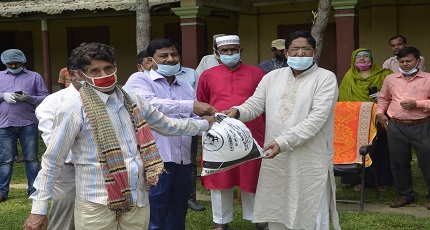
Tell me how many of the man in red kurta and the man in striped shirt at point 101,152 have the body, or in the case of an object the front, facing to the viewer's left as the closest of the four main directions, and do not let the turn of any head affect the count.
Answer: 0

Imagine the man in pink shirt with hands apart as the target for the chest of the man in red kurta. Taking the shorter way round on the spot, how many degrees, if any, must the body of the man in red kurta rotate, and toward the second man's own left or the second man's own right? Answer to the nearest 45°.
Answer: approximately 135° to the second man's own left

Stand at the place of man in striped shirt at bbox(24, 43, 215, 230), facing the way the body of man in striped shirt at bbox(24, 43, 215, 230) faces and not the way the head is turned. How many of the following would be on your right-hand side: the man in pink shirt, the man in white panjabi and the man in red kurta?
0

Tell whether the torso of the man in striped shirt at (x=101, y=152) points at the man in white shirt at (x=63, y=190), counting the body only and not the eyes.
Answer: no

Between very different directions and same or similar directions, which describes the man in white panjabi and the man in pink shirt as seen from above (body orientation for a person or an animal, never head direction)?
same or similar directions

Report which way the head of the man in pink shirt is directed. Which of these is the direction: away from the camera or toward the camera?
toward the camera

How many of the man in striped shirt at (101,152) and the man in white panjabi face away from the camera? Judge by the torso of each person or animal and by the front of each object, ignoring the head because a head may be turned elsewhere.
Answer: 0

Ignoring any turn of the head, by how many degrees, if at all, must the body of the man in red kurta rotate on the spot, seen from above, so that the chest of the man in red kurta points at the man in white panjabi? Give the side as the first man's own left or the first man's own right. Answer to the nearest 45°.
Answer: approximately 45° to the first man's own left

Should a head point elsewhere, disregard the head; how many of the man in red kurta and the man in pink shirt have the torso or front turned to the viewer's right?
0

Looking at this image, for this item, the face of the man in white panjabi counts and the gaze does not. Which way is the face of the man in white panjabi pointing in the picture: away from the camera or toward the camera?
toward the camera

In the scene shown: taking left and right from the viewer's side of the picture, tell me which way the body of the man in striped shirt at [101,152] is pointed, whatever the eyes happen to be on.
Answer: facing the viewer and to the right of the viewer

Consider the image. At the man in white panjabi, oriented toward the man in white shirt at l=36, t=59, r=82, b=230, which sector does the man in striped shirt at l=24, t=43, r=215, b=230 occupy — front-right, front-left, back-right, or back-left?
front-left

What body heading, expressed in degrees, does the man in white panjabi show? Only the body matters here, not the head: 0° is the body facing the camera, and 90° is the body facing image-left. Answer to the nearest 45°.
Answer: approximately 45°

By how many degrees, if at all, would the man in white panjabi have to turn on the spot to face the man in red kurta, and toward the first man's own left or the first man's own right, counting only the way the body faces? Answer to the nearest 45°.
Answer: approximately 90° to the first man's own right

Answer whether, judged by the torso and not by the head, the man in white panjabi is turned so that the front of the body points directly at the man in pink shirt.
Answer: no
